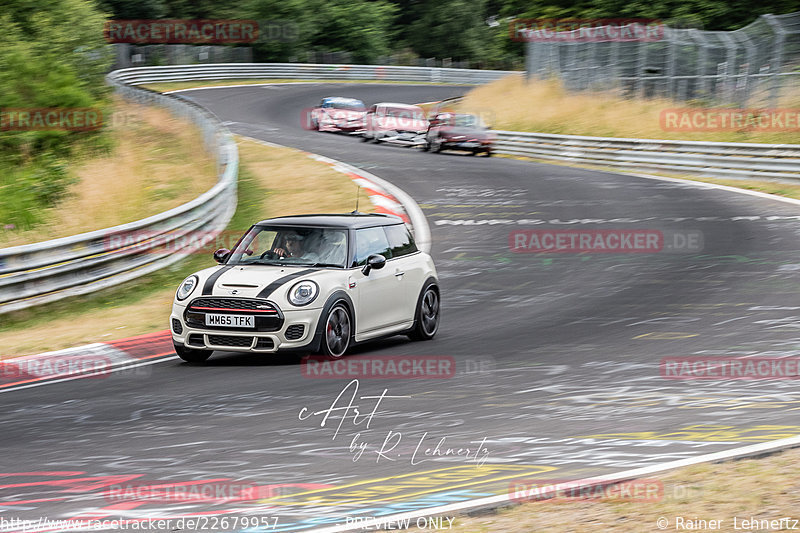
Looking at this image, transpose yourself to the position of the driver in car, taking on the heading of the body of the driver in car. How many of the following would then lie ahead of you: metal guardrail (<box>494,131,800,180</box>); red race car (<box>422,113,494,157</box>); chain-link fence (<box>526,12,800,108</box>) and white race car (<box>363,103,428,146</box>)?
0

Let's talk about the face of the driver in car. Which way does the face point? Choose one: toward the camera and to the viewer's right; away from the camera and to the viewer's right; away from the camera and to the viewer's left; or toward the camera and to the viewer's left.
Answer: toward the camera and to the viewer's left

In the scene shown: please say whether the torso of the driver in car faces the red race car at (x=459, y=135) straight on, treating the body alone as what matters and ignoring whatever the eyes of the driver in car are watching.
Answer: no

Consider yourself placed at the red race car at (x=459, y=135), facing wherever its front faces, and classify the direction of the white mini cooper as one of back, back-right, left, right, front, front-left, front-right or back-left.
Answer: front-right

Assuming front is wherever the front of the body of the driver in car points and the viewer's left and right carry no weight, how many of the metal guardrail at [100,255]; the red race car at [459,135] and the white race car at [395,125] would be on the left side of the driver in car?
0

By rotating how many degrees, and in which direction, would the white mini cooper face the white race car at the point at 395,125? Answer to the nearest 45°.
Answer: approximately 135° to its right

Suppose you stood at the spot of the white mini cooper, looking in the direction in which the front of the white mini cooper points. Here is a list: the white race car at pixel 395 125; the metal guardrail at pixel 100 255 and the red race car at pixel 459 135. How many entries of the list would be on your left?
0

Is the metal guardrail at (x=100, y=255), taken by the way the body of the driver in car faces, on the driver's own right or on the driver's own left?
on the driver's own right

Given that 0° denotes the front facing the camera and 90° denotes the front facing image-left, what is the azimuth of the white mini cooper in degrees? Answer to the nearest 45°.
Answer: approximately 45°

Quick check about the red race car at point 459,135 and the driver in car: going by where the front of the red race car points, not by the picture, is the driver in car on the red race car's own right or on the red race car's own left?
on the red race car's own right

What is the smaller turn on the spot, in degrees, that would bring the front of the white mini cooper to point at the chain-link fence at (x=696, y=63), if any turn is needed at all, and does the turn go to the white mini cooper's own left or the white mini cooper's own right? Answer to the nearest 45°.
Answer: approximately 180°

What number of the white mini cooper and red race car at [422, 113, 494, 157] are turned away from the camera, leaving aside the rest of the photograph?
0

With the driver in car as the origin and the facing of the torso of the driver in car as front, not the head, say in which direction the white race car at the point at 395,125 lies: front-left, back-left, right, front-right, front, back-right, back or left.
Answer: back-right

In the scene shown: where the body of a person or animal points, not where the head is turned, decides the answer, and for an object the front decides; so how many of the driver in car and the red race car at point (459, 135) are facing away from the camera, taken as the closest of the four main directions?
0
